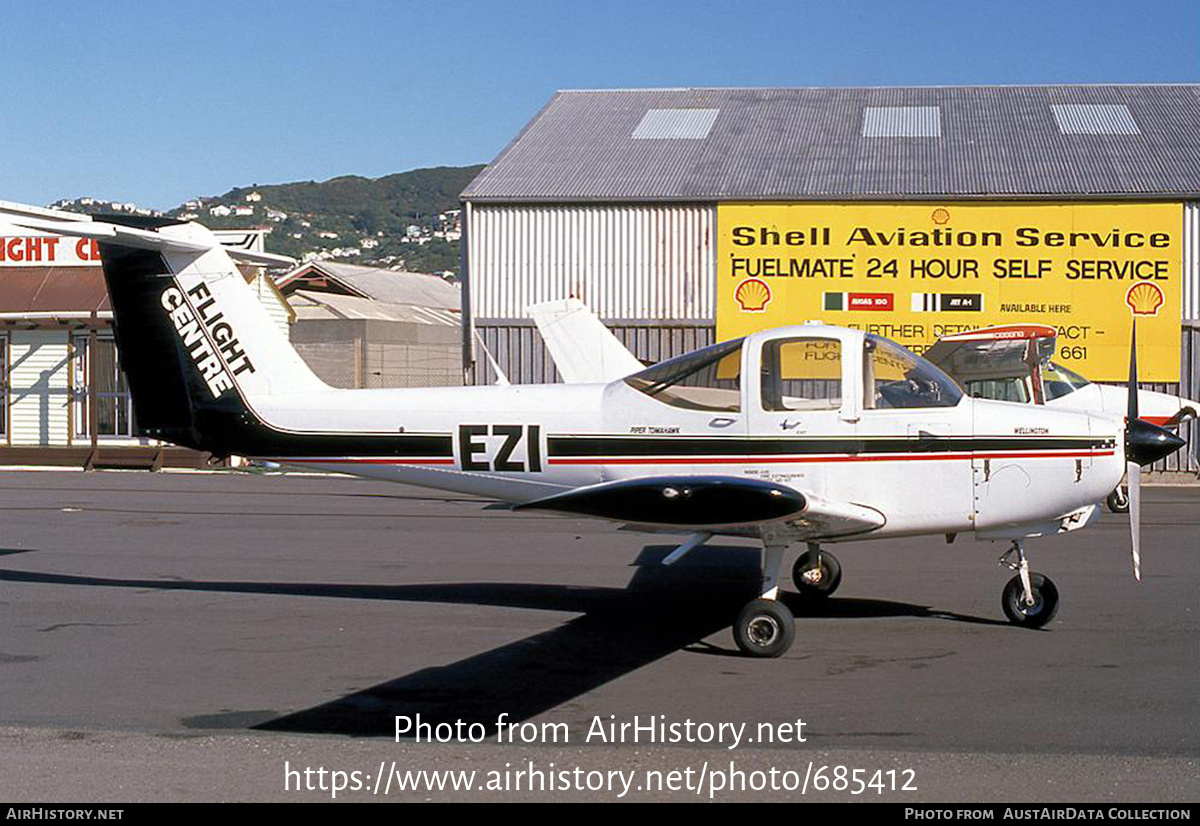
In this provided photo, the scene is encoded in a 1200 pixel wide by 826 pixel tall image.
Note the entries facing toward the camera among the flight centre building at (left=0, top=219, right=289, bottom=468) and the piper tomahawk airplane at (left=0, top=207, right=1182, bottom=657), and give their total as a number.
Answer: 1

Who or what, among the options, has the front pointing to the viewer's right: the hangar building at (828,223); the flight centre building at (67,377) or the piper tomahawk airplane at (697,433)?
the piper tomahawk airplane

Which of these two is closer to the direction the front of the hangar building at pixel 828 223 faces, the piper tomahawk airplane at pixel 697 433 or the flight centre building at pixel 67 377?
the piper tomahawk airplane

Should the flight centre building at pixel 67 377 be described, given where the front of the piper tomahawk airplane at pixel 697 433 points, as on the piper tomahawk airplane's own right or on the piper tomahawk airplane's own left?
on the piper tomahawk airplane's own left

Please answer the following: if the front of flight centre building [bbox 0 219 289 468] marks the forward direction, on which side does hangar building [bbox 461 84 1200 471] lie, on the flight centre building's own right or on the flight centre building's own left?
on the flight centre building's own left

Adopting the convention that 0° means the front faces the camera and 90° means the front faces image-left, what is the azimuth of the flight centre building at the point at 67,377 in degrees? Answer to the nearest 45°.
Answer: approximately 0°

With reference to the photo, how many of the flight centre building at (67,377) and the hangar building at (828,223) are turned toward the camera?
2

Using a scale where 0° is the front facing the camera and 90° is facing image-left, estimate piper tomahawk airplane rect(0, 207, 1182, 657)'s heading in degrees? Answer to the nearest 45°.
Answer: approximately 270°

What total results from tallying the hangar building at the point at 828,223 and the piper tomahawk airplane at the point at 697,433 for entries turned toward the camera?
1

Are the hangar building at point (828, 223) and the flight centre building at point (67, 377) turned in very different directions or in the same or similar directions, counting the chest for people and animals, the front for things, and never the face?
same or similar directions

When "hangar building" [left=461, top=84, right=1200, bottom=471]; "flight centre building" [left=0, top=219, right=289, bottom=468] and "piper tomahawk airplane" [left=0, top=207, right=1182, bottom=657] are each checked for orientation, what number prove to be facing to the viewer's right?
1

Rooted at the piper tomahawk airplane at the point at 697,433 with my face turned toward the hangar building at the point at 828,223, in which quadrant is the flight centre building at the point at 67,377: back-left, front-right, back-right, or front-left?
front-left

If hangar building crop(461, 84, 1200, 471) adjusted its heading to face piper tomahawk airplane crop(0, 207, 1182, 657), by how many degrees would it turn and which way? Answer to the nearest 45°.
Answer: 0° — it already faces it

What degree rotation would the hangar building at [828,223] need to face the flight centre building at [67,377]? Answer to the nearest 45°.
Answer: approximately 90° to its right

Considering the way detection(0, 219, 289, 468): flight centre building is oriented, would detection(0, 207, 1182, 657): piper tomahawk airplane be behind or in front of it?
in front

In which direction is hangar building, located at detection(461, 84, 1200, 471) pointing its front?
toward the camera

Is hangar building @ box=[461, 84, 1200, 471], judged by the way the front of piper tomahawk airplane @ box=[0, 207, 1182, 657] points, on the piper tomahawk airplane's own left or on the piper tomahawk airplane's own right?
on the piper tomahawk airplane's own left
